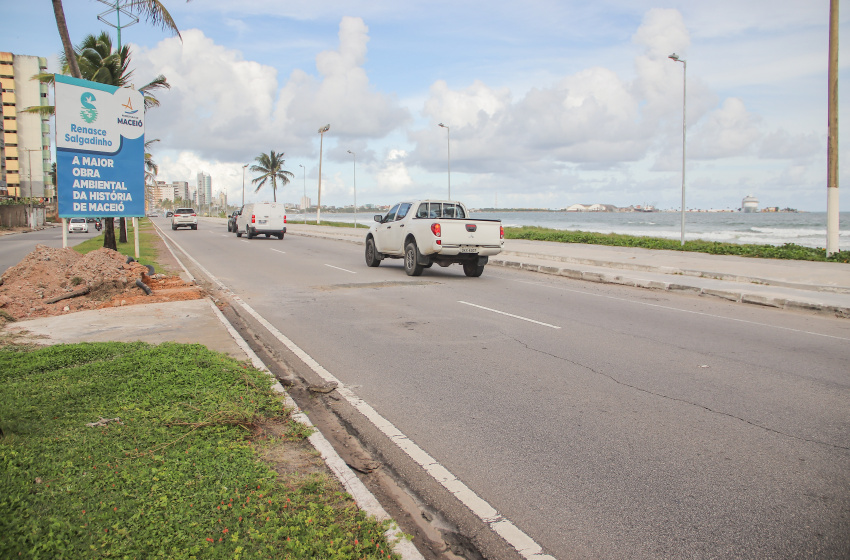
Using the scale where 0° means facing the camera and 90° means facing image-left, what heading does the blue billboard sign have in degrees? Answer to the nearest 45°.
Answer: approximately 315°

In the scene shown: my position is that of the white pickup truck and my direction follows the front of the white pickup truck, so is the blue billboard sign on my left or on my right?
on my left

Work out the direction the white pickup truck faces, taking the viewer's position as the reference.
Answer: facing away from the viewer and to the left of the viewer
